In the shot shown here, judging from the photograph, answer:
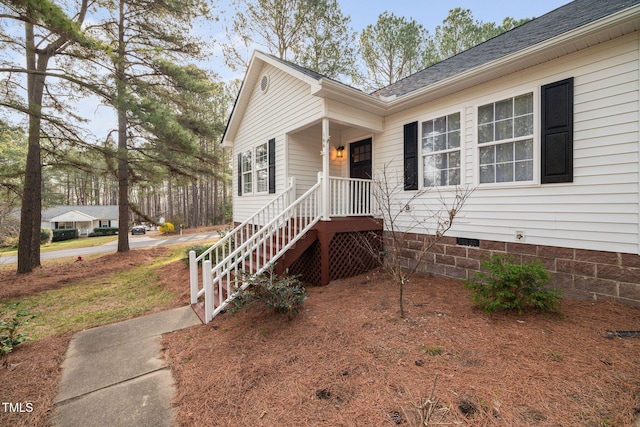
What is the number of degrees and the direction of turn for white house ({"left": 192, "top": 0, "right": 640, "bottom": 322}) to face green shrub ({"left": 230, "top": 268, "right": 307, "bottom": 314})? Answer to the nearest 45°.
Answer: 0° — it already faces it

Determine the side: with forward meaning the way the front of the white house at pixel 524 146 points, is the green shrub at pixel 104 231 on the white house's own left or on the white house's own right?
on the white house's own right

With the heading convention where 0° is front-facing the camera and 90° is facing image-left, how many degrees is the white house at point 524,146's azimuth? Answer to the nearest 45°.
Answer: approximately 45°

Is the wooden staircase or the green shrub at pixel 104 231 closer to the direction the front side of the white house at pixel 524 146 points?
the wooden staircase

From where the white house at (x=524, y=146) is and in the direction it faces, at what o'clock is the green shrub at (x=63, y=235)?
The green shrub is roughly at 2 o'clock from the white house.

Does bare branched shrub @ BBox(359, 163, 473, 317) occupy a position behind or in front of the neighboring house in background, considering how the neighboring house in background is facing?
in front

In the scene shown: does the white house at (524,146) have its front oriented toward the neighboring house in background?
no

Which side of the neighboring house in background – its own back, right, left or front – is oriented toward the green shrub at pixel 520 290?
front

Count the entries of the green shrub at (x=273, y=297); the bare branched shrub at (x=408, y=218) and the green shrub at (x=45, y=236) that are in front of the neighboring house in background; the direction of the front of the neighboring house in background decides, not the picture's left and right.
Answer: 3

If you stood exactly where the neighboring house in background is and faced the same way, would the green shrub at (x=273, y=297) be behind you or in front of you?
in front

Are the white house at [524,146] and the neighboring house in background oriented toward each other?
no

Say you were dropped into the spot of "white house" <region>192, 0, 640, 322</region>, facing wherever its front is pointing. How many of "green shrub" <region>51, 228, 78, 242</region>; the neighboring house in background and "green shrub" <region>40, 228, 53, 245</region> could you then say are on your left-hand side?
0

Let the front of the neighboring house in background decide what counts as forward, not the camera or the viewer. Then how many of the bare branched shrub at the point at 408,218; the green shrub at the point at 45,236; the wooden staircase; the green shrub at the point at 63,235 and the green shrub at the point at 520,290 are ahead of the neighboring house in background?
5

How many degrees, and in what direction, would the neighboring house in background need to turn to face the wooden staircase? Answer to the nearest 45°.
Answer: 0° — it already faces it

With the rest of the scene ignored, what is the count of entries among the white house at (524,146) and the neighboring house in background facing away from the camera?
0

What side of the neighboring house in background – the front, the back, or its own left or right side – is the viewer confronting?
front
